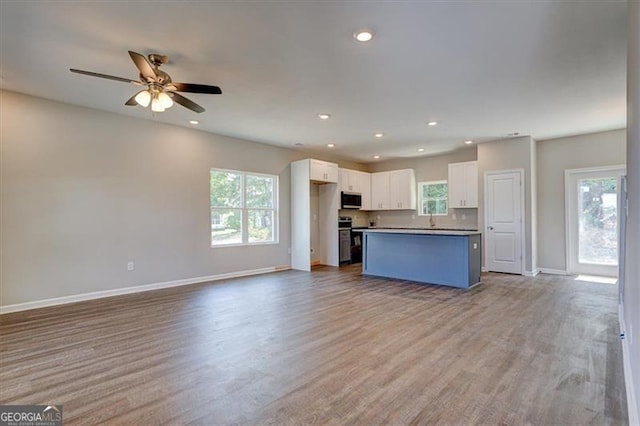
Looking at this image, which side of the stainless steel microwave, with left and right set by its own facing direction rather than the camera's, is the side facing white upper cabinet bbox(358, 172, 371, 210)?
left

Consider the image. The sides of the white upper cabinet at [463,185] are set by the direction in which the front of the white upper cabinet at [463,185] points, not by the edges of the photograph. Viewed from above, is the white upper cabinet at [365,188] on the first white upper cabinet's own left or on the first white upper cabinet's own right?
on the first white upper cabinet's own right

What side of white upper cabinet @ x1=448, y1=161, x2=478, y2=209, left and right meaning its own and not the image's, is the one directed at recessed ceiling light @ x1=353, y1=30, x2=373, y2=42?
front

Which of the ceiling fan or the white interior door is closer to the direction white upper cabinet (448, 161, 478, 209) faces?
the ceiling fan

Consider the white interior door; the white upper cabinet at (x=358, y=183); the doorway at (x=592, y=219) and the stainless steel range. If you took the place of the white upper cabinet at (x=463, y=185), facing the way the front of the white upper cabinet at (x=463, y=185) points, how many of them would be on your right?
2

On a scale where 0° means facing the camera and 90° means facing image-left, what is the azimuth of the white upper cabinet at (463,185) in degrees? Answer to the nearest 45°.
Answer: approximately 0°

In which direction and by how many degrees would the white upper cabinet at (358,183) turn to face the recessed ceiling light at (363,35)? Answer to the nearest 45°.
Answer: approximately 45° to its right

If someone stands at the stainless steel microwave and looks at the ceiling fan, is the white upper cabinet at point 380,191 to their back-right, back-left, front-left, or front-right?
back-left

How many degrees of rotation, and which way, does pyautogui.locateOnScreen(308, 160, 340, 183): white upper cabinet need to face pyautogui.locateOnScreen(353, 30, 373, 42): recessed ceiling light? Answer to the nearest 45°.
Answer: approximately 45° to its right

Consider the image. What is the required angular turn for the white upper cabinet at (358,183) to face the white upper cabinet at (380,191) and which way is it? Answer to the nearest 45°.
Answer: approximately 90° to its left

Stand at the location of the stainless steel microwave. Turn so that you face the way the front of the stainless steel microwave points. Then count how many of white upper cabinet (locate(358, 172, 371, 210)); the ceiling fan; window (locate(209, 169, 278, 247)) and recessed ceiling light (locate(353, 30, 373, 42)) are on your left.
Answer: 1

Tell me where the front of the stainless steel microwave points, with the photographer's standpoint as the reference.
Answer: facing the viewer and to the right of the viewer

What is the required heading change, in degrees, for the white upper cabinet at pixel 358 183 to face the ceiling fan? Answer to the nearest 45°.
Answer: approximately 45° to its right

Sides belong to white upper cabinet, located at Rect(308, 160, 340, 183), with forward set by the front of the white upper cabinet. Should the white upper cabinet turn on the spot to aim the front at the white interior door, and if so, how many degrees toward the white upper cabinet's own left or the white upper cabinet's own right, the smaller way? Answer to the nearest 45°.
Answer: approximately 45° to the white upper cabinet's own left

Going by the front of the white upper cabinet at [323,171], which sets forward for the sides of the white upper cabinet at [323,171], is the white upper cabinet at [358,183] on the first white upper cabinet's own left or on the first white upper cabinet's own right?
on the first white upper cabinet's own left
